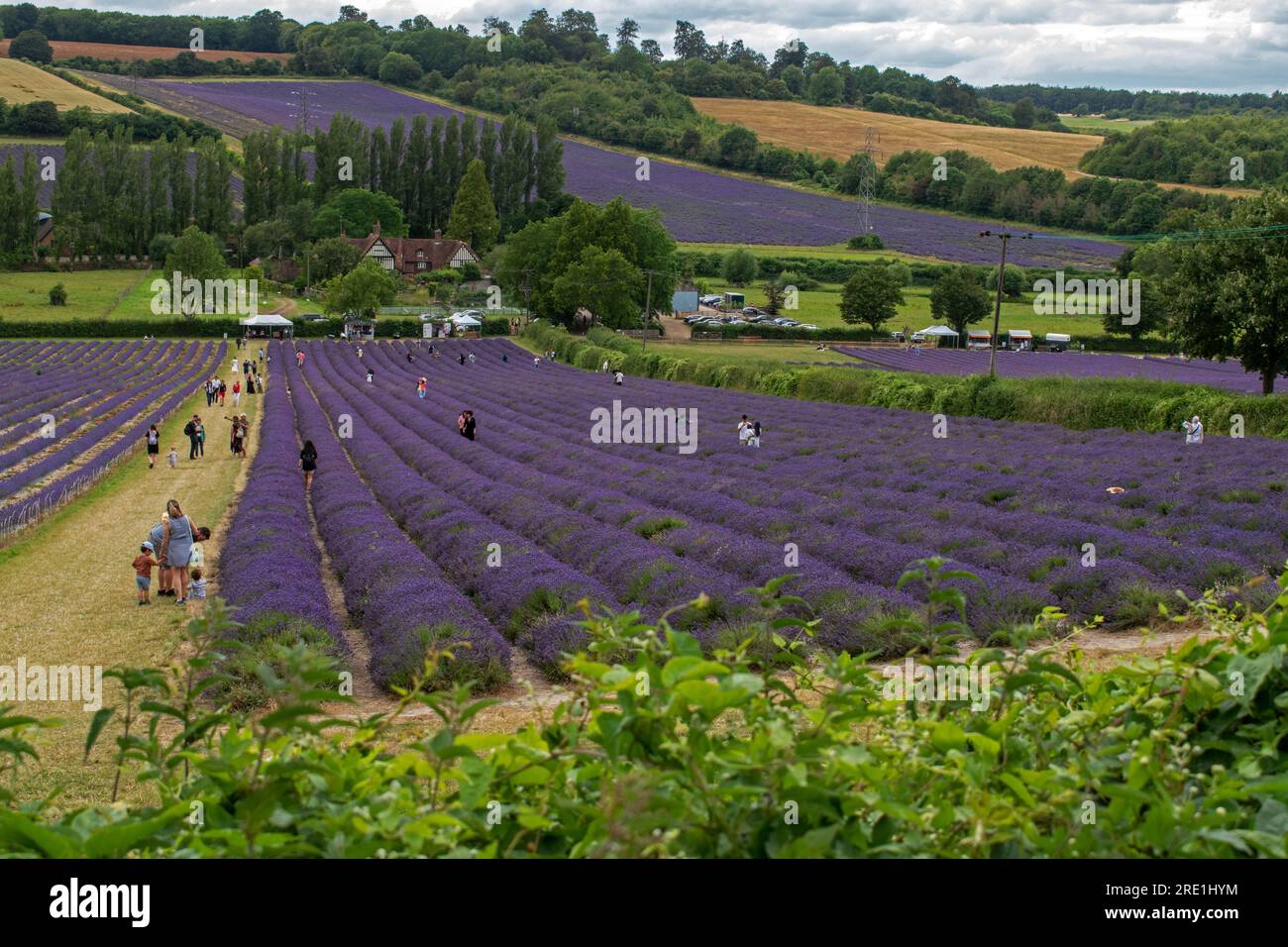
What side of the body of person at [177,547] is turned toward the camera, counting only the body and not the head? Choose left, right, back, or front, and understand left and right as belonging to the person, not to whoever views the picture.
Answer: back

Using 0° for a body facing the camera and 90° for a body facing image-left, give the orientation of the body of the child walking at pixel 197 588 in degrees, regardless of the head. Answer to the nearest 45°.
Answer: approximately 180°
